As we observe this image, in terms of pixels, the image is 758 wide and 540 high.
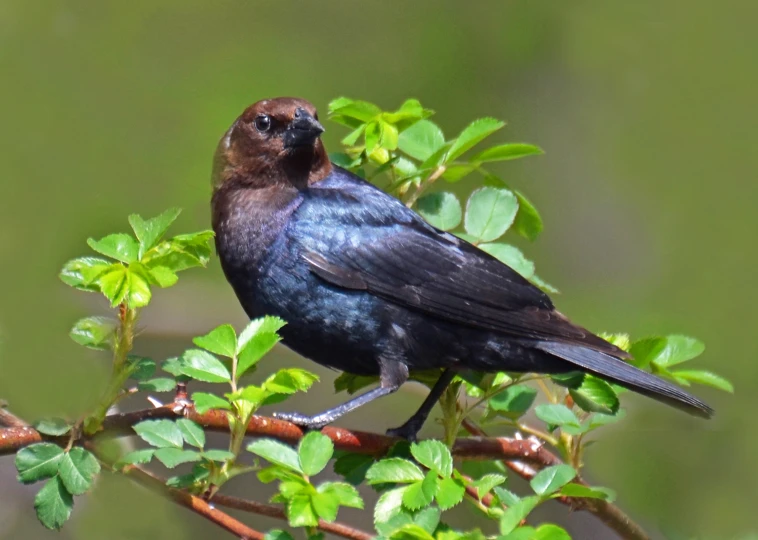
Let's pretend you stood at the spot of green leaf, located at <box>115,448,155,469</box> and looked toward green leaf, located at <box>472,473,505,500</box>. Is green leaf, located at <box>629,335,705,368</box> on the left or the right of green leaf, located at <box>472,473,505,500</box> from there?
left

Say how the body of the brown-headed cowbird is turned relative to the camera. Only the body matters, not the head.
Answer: to the viewer's left

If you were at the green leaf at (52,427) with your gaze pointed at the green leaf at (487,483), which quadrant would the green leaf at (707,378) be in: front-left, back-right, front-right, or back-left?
front-left

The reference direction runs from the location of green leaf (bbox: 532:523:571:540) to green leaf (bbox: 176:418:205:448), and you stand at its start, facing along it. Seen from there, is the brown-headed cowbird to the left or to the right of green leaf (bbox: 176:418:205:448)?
right

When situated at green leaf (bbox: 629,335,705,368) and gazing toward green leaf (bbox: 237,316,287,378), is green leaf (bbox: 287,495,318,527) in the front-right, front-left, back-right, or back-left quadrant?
front-left

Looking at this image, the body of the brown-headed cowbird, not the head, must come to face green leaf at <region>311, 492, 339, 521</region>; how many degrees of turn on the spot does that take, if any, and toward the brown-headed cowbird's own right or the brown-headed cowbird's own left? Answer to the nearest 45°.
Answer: approximately 90° to the brown-headed cowbird's own left

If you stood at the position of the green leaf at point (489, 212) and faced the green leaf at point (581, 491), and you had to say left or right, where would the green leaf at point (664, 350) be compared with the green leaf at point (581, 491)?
left

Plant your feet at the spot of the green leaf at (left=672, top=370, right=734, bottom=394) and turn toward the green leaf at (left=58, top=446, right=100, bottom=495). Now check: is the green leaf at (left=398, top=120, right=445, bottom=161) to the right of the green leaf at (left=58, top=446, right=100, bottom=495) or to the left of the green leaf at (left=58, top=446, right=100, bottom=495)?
right

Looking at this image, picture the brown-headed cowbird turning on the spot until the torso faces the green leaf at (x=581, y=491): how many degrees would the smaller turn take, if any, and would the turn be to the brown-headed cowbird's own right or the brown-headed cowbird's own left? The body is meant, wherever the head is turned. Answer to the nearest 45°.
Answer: approximately 135° to the brown-headed cowbird's own left

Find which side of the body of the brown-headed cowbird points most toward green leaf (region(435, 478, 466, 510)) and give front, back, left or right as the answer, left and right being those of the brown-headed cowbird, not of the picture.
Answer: left
